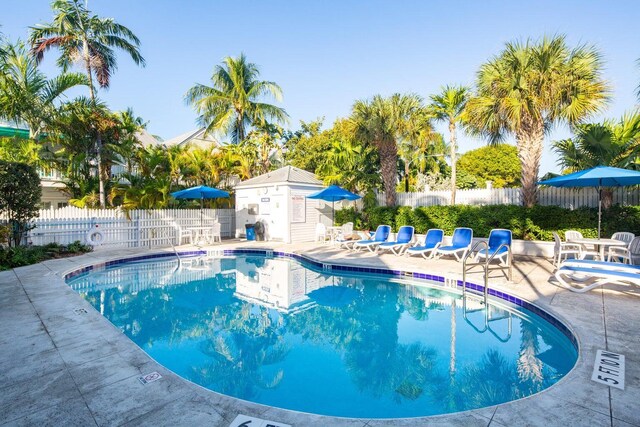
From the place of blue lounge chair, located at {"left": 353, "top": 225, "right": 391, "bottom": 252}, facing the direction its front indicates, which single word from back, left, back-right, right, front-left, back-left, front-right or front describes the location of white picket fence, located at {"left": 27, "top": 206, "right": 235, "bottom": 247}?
front-right

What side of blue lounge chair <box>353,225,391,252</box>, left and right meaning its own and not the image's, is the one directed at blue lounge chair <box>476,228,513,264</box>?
left

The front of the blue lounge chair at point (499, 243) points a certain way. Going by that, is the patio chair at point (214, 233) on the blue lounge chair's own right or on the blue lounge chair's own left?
on the blue lounge chair's own right

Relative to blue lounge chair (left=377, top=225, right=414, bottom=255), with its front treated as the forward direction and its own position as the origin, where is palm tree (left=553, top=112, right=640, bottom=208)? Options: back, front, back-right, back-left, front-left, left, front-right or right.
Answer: back-left

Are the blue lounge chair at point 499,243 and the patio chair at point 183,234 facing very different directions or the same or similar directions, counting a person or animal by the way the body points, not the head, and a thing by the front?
very different directions

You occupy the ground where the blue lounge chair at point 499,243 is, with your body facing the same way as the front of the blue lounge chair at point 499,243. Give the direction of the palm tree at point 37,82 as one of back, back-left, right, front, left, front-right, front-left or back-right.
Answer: front-right

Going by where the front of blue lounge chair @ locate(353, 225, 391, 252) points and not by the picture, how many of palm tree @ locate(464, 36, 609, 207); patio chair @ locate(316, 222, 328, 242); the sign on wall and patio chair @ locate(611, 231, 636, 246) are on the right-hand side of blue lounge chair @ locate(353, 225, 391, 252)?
2

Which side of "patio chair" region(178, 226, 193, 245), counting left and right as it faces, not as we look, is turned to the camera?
right

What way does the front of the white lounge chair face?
to the viewer's left

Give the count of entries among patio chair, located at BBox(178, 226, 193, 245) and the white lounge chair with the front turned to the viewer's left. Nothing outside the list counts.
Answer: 1
